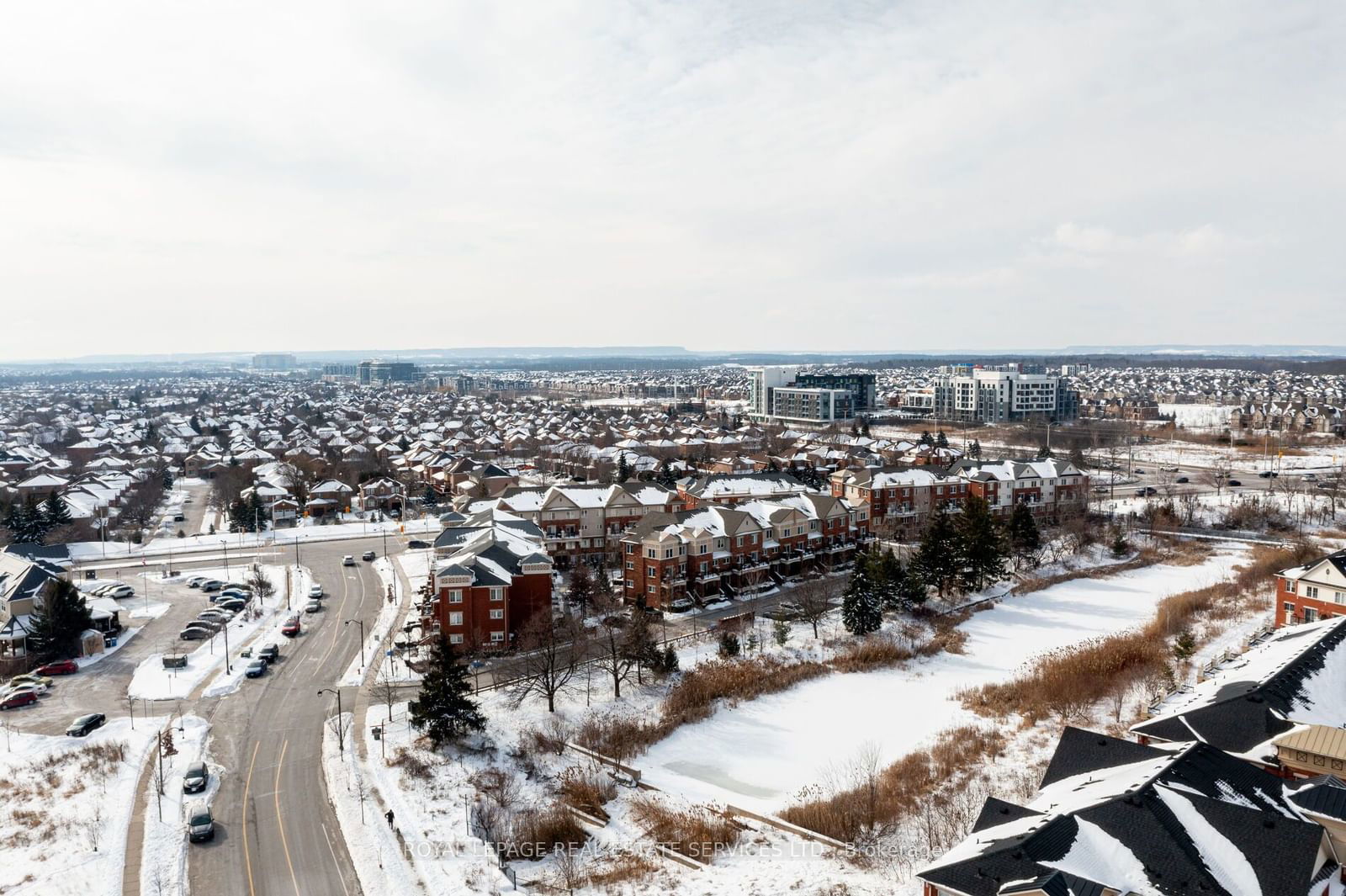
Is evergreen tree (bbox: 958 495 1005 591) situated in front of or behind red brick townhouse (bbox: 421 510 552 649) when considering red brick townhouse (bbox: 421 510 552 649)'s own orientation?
behind

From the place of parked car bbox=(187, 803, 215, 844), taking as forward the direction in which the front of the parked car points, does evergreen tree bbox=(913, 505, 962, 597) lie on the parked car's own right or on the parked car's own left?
on the parked car's own left

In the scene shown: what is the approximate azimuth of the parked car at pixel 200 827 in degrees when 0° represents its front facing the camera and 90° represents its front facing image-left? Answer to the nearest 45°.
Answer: approximately 0°

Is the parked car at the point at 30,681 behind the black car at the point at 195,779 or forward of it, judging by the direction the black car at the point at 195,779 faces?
behind

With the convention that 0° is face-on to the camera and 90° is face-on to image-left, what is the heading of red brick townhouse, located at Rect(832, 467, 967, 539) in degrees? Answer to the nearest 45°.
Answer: approximately 315°

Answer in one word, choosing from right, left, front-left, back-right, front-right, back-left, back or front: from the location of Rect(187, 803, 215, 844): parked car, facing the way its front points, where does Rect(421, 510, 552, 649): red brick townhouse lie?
back-left

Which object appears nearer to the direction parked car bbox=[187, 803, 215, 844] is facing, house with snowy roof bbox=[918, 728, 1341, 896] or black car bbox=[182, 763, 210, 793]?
the house with snowy roof
